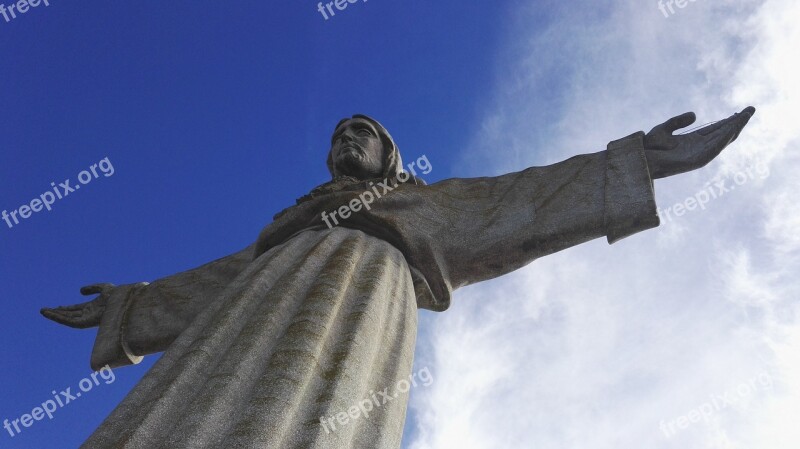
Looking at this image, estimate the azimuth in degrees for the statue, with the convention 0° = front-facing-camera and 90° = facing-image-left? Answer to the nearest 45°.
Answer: approximately 45°
